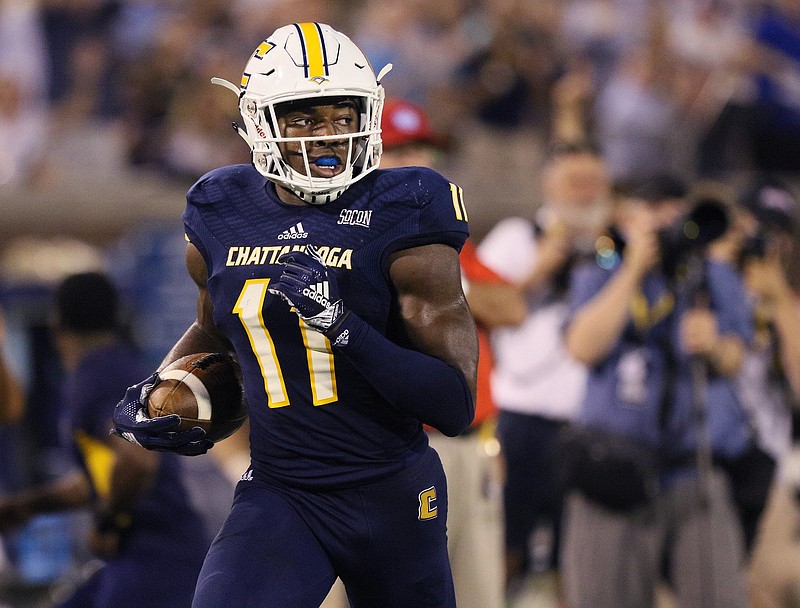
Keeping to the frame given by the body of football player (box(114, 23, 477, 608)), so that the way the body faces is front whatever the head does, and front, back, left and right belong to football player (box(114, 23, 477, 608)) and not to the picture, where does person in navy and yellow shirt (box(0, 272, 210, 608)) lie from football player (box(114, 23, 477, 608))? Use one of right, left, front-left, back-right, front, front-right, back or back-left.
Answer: back-right

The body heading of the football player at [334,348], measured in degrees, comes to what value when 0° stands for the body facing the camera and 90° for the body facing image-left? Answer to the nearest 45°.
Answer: approximately 0°

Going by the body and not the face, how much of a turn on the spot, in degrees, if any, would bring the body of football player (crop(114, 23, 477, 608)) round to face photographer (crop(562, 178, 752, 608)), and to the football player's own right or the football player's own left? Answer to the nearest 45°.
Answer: approximately 135° to the football player's own left
